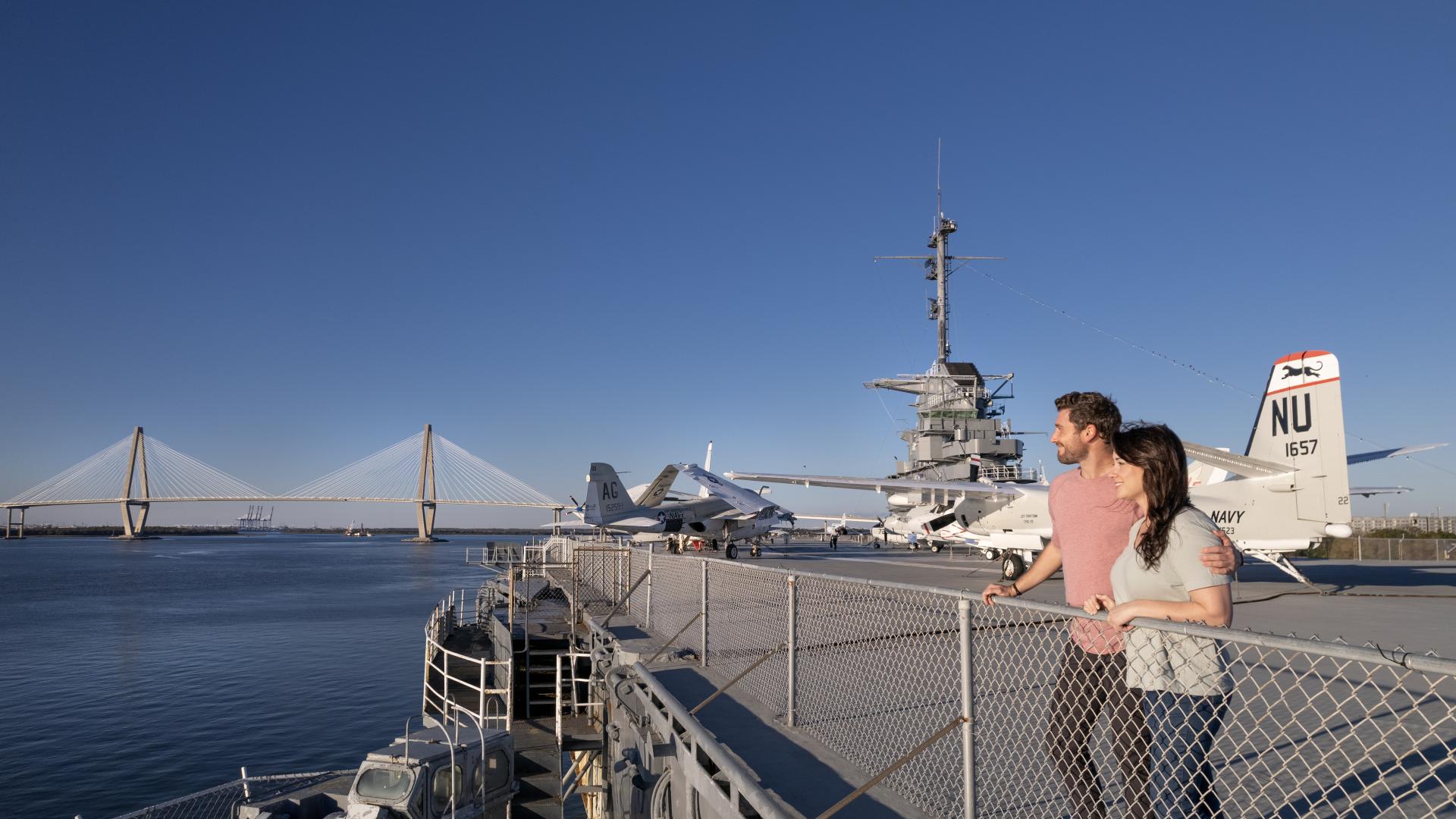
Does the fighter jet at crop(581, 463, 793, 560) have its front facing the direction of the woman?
no

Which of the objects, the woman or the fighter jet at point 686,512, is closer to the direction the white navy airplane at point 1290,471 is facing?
the fighter jet

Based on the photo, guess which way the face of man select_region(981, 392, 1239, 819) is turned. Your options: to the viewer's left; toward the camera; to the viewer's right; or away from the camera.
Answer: to the viewer's left

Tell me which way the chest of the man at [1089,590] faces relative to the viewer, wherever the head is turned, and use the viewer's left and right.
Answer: facing the viewer and to the left of the viewer

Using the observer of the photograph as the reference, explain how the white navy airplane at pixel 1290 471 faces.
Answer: facing away from the viewer and to the left of the viewer

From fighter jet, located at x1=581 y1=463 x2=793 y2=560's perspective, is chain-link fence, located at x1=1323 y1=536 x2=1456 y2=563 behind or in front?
in front

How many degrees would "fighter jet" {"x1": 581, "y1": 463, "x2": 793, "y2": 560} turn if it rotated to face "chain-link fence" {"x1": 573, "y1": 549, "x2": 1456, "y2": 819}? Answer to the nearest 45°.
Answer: approximately 135° to its right

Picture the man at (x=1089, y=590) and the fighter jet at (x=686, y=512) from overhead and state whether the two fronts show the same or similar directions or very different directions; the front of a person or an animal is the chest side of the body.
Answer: very different directions

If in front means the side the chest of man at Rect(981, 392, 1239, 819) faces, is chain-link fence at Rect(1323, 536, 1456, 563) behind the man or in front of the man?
behind

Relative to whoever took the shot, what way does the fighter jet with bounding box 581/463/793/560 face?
facing away from the viewer and to the right of the viewer

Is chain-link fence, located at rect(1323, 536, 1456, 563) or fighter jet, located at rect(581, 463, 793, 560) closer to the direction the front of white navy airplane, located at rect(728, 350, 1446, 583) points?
the fighter jet

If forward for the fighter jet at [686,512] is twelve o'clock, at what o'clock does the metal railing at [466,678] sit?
The metal railing is roughly at 5 o'clock from the fighter jet.
